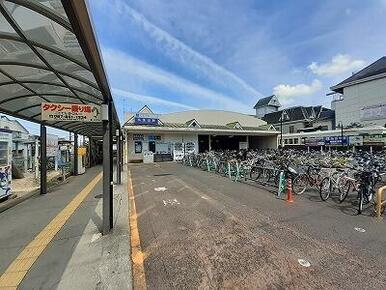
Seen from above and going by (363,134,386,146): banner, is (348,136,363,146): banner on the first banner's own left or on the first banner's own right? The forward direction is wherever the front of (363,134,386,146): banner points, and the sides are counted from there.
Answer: on the first banner's own right

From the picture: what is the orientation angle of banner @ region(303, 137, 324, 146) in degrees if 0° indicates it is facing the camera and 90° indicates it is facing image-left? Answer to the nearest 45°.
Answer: approximately 0°

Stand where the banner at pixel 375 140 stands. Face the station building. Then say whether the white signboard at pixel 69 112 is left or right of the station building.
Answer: left

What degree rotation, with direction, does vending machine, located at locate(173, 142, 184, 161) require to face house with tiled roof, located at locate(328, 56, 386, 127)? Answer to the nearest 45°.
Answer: approximately 90° to its left

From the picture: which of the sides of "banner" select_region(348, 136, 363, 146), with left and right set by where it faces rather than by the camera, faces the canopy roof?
front

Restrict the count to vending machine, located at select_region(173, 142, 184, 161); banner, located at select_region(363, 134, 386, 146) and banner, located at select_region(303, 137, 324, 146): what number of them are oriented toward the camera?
3

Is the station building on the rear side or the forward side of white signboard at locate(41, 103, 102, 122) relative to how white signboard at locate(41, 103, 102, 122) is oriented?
on the rear side

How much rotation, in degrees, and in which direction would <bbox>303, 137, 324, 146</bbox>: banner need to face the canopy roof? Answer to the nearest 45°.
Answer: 0° — it already faces it

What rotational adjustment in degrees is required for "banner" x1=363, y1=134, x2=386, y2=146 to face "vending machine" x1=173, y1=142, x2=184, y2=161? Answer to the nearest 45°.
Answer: approximately 45° to its right
